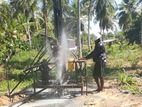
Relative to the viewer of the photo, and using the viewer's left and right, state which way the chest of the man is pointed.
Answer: facing to the left of the viewer
